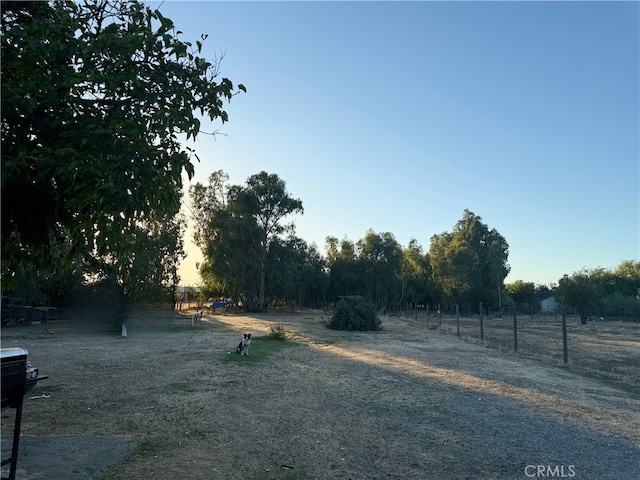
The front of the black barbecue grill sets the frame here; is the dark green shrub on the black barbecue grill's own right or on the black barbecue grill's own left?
on the black barbecue grill's own left
